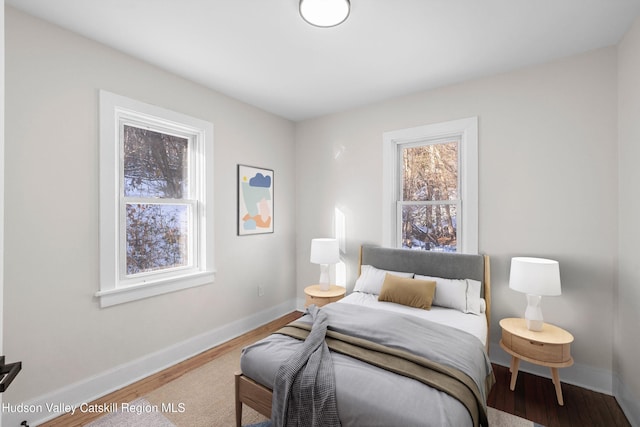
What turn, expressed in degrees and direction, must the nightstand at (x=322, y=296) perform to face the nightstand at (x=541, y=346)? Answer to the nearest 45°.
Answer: approximately 90° to its left

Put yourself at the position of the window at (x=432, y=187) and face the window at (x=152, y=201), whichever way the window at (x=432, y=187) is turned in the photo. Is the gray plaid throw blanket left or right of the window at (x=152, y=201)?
left

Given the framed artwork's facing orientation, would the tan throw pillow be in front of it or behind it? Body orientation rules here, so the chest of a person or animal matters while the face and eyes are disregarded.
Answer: in front

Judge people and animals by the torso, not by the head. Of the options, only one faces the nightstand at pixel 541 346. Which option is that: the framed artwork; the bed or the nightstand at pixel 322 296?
the framed artwork

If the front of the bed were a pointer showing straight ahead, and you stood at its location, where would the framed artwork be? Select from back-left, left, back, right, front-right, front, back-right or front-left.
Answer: right

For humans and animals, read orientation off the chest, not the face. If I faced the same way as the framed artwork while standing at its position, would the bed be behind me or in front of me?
in front

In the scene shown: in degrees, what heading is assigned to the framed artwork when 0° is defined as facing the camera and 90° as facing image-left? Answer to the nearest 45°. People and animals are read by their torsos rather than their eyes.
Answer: approximately 315°

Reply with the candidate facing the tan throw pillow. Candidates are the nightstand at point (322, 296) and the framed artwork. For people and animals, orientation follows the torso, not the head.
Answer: the framed artwork

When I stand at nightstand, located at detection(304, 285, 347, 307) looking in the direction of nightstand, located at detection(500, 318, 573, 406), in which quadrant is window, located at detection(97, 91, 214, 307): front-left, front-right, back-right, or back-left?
back-right

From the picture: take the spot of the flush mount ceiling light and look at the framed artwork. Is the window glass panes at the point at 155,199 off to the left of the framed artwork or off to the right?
left

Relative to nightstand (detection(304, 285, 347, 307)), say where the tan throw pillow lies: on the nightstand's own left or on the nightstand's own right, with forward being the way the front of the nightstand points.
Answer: on the nightstand's own left

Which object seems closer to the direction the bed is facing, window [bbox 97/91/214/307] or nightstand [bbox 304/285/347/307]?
the window

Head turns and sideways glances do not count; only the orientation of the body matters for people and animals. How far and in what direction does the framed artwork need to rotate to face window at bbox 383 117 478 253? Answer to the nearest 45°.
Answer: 0° — it already faces it

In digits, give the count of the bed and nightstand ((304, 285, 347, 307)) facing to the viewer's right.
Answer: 0

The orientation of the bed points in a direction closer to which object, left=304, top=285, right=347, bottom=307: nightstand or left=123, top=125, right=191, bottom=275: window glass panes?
the window glass panes
